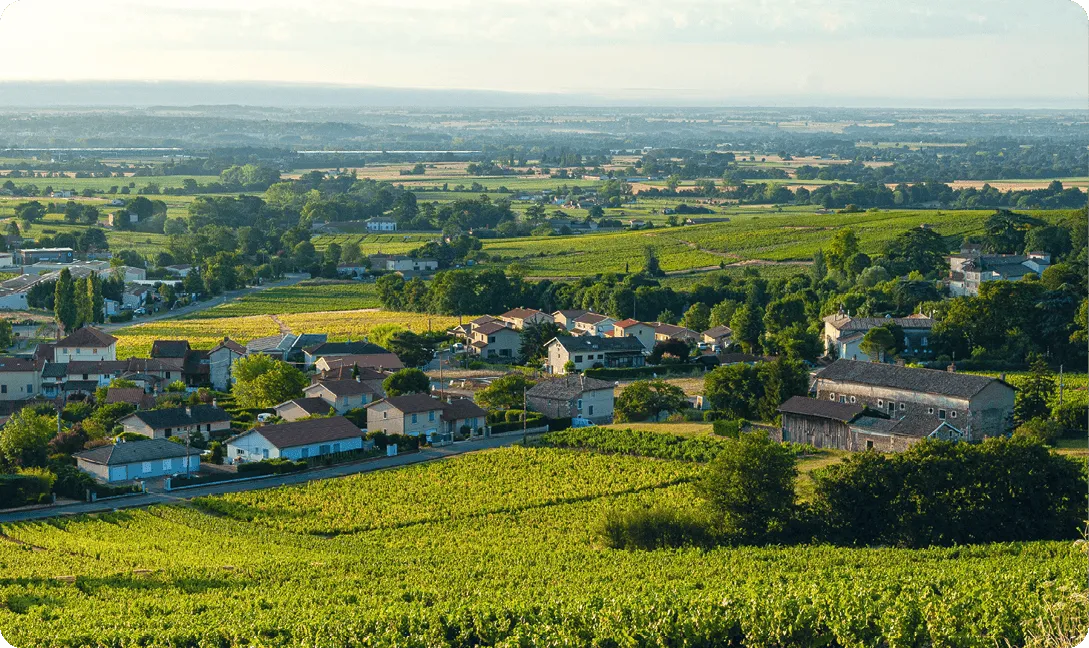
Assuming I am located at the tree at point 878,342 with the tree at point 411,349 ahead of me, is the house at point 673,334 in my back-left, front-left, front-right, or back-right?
front-right

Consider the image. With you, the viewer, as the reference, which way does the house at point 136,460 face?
facing the viewer and to the right of the viewer

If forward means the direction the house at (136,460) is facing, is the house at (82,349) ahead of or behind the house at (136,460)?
behind

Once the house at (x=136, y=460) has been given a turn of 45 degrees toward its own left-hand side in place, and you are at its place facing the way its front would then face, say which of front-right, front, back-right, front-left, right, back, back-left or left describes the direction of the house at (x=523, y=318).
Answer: front-left

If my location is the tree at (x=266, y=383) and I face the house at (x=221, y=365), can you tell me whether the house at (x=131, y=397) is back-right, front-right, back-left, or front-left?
front-left

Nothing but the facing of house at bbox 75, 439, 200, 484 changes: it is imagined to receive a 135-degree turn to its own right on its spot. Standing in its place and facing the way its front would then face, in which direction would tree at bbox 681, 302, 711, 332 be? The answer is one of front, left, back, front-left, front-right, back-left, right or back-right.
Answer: back-right

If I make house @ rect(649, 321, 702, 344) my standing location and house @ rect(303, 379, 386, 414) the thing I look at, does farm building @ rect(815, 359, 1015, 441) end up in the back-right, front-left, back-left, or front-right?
front-left

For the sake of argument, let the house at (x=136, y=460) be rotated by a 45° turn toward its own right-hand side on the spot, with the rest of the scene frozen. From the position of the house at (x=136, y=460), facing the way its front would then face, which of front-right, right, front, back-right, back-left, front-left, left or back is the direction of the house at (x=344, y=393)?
back-left

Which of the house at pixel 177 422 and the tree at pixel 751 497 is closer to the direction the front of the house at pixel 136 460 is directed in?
the tree

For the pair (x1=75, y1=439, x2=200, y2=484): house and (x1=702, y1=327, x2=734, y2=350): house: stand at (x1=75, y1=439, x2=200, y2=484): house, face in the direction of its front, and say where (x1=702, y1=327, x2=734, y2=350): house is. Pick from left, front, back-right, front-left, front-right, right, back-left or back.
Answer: left

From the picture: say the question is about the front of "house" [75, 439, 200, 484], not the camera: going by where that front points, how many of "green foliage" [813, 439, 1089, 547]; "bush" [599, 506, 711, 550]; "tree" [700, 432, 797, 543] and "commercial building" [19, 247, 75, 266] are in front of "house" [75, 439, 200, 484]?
3

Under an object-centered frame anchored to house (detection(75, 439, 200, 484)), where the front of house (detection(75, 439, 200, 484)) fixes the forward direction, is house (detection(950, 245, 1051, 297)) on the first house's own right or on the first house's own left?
on the first house's own left

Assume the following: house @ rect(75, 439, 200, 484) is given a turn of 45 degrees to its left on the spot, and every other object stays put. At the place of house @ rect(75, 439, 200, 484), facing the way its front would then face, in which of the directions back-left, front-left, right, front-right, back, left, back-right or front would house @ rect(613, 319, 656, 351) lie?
front-left

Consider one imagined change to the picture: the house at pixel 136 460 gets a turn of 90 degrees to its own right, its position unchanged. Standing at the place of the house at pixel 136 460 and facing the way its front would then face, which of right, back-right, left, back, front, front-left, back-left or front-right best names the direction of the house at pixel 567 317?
back

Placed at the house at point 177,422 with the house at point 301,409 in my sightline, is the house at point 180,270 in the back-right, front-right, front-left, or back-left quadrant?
front-left

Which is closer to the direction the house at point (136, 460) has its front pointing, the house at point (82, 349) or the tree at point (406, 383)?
the tree
